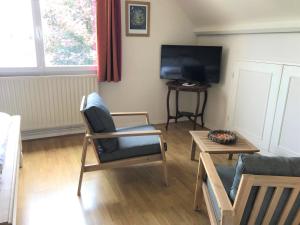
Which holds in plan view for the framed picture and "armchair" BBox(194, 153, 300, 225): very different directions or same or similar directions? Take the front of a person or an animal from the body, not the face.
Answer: very different directions

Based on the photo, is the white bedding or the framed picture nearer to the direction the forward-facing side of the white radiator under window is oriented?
the white bedding

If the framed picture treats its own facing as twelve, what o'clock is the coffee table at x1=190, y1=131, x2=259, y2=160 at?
The coffee table is roughly at 11 o'clock from the framed picture.

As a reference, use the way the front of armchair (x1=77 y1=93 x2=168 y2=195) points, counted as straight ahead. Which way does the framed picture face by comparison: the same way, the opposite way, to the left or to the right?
to the right

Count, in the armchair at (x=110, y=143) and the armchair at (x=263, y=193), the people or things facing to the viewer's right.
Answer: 1

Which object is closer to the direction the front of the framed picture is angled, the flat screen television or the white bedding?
the white bedding

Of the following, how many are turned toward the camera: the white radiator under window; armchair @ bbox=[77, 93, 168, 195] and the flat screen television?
2

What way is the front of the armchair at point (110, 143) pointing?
to the viewer's right

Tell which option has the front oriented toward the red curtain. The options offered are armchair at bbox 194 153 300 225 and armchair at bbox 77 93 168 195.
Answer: armchair at bbox 194 153 300 225

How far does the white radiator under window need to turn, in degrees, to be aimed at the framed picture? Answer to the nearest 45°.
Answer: approximately 90° to its left

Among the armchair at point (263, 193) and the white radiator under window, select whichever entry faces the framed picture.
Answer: the armchair

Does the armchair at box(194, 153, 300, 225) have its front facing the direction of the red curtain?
yes

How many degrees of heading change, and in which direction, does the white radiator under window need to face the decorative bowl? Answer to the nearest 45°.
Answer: approximately 45° to its left
